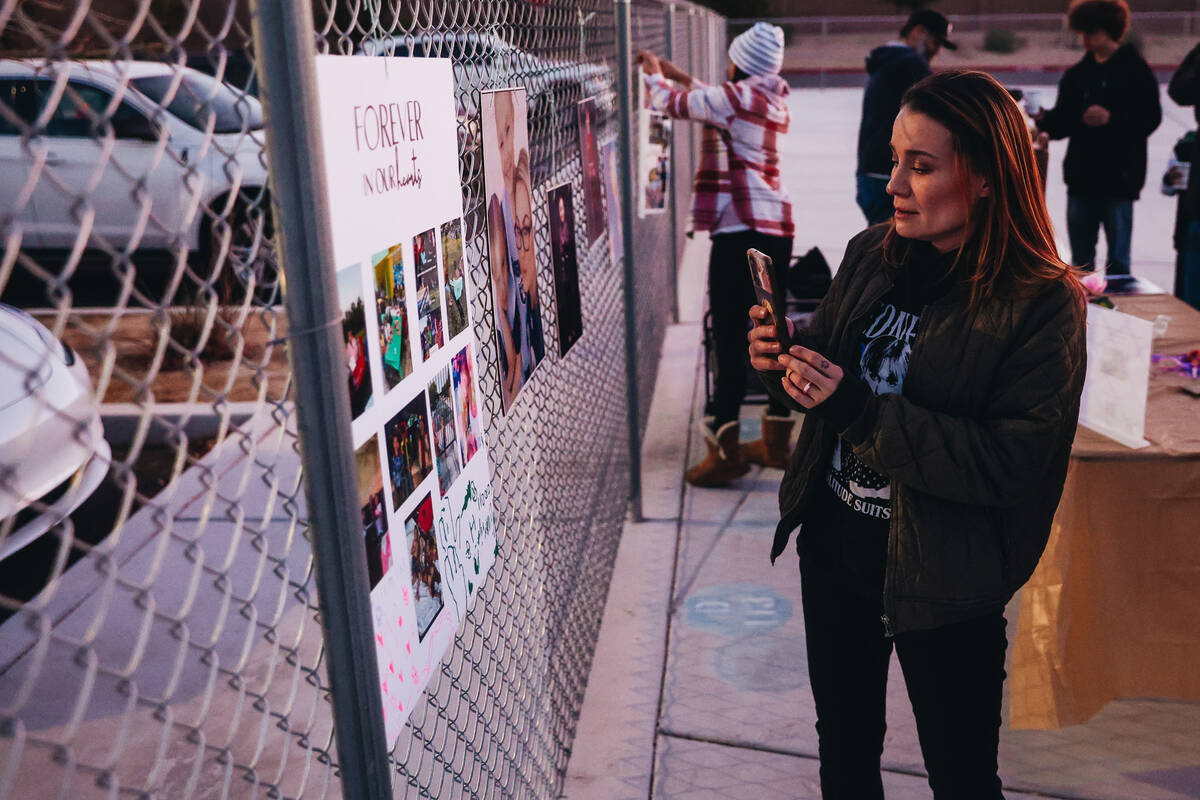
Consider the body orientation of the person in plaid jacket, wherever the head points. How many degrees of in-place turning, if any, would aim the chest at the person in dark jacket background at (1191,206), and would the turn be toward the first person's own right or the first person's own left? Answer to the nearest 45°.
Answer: approximately 135° to the first person's own right

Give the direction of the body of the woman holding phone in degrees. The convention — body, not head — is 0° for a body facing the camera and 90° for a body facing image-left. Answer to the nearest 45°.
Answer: approximately 45°

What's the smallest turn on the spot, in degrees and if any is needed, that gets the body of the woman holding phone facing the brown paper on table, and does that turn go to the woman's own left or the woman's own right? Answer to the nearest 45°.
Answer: approximately 180°

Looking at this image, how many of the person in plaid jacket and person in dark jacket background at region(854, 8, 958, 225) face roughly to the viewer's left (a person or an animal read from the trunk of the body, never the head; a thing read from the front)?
1

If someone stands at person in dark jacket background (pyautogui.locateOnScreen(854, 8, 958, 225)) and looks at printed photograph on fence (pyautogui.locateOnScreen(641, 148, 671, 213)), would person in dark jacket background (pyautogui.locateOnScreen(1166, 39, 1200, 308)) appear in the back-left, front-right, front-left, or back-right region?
back-left

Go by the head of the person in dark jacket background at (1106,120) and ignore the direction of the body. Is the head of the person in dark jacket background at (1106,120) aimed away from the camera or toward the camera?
toward the camera

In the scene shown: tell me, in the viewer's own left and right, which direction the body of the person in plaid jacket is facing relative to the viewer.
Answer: facing to the left of the viewer

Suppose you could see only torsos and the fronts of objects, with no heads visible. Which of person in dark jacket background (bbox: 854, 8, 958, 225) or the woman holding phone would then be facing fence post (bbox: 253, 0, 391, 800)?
the woman holding phone
